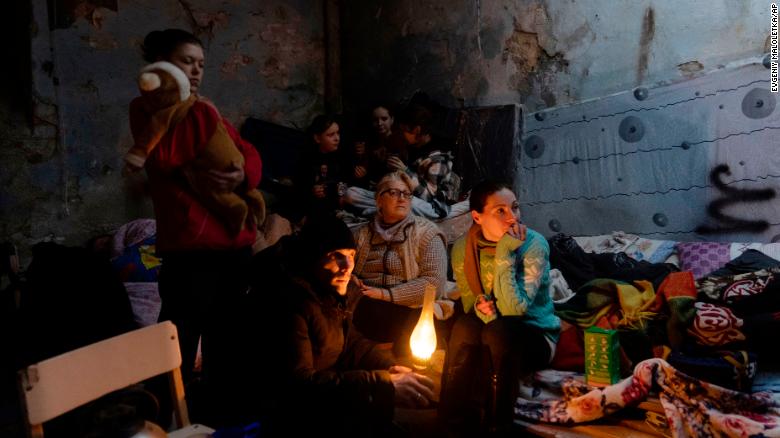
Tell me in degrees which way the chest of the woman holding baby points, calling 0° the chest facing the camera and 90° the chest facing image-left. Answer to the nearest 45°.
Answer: approximately 315°

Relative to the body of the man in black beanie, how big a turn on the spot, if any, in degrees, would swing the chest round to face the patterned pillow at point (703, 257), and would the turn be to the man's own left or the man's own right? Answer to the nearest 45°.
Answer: approximately 90° to the man's own left

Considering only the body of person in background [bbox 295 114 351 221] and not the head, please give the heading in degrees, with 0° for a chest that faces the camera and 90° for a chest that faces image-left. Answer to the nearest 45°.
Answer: approximately 315°

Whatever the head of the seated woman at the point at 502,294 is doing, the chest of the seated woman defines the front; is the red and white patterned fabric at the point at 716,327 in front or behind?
behind

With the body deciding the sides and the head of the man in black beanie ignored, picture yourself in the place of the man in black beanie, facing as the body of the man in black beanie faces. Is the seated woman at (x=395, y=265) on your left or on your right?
on your left

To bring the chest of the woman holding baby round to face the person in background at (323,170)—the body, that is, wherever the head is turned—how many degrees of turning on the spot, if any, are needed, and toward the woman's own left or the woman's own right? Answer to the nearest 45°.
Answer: approximately 135° to the woman's own left

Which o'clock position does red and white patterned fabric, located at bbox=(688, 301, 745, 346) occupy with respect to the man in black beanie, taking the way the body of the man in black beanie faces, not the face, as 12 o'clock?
The red and white patterned fabric is roughly at 10 o'clock from the man in black beanie.

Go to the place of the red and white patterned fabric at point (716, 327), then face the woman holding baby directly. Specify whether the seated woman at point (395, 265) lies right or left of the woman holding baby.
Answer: right

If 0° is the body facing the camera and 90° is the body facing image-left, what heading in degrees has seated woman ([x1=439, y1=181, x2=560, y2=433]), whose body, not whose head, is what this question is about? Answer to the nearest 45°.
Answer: approximately 45°

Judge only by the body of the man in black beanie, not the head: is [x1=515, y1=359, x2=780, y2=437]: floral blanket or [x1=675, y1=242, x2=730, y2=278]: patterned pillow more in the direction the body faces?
the floral blanket
